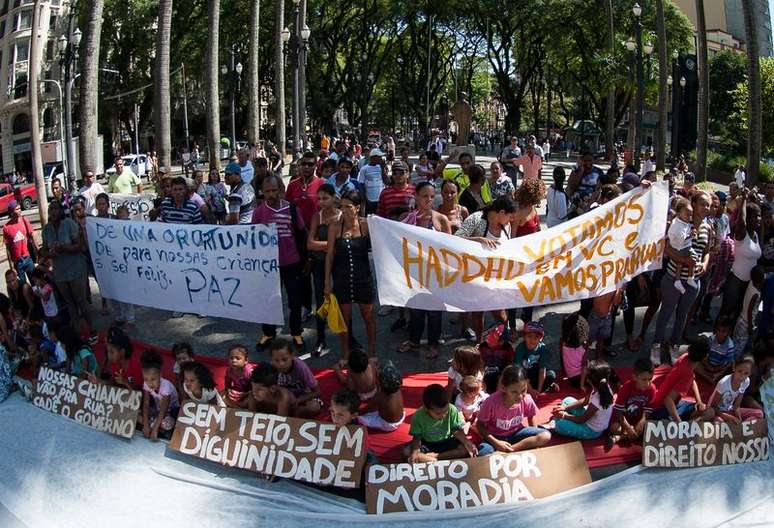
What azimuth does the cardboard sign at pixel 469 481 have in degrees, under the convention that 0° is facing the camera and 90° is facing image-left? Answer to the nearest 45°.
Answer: approximately 0°

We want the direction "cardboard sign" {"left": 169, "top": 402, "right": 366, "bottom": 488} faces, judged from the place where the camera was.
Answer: facing the viewer

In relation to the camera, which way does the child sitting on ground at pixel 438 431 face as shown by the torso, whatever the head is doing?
toward the camera

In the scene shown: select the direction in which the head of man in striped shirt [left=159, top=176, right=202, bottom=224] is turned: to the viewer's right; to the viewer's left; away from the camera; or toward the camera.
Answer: toward the camera

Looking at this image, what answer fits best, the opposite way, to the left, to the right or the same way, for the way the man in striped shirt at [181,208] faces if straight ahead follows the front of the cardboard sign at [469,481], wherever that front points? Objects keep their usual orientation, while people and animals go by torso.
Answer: the same way

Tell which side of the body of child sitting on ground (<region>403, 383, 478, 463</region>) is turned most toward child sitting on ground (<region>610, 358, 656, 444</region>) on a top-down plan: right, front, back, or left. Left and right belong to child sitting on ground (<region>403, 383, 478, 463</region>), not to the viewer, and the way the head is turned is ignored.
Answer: left

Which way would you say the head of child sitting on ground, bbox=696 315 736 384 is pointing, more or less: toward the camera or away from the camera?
toward the camera

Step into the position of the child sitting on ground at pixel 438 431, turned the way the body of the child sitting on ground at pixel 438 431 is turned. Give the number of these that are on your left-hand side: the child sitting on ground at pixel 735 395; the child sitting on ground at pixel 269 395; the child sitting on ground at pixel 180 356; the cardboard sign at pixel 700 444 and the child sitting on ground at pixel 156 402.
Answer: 2

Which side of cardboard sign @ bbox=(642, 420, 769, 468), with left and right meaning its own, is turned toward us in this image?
front

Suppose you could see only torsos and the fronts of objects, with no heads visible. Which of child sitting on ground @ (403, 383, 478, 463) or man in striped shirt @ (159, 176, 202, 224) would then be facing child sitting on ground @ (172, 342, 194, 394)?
the man in striped shirt

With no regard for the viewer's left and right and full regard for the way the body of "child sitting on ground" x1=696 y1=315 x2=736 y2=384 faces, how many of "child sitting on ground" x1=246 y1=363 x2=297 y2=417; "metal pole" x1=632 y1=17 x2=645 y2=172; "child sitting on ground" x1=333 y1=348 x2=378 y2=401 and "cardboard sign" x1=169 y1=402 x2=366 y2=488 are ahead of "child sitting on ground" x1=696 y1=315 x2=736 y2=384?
3

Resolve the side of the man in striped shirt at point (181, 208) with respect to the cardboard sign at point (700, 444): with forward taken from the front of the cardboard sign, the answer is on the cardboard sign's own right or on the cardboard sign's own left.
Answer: on the cardboard sign's own right

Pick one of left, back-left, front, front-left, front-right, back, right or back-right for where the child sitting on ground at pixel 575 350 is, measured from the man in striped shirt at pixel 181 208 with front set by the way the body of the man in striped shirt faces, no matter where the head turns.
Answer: front-left

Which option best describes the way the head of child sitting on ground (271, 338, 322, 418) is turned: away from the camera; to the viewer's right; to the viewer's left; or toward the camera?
toward the camera

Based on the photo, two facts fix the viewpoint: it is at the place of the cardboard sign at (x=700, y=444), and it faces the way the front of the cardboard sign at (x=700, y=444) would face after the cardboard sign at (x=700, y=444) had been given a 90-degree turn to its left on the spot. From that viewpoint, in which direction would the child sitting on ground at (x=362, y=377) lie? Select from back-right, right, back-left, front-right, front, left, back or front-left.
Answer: back

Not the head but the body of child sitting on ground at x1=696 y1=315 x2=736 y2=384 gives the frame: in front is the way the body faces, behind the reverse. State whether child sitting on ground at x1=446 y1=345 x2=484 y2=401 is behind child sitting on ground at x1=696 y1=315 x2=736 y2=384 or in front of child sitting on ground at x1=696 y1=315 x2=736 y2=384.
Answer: in front

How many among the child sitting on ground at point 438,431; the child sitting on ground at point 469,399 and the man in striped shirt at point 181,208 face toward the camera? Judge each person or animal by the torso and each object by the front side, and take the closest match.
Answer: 3

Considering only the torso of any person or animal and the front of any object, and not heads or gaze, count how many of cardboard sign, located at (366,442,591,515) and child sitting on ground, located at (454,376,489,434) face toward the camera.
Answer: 2

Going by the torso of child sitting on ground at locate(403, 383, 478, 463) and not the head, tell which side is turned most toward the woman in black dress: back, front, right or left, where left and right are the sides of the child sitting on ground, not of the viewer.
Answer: back
